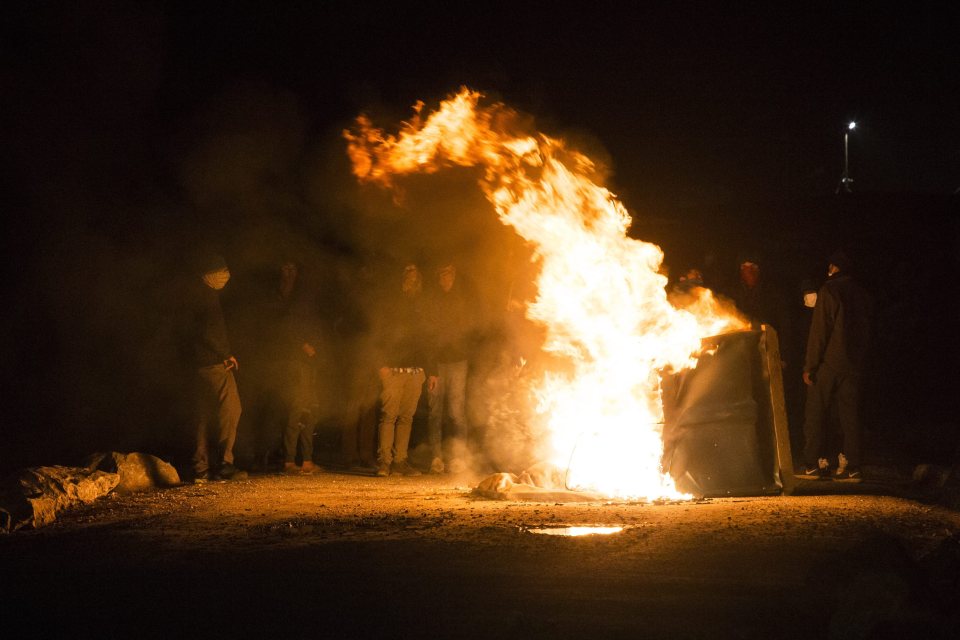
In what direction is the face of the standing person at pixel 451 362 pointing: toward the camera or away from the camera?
toward the camera

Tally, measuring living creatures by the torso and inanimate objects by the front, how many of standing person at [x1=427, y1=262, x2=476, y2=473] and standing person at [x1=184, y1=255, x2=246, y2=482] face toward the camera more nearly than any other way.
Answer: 1

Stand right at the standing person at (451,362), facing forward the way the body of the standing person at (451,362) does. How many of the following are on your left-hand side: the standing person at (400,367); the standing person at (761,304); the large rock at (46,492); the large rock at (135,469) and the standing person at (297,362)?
1

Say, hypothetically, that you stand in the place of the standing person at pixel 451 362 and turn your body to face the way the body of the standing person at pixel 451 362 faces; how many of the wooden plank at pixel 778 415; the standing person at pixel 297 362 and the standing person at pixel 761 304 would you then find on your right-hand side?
1

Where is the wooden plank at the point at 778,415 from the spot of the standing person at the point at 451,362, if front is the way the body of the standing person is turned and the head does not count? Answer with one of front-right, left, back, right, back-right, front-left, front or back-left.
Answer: front-left

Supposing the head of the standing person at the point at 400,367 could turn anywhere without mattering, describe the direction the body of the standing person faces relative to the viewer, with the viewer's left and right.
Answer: facing the viewer and to the right of the viewer

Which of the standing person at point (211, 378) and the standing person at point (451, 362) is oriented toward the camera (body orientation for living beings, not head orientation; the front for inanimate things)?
the standing person at point (451, 362)

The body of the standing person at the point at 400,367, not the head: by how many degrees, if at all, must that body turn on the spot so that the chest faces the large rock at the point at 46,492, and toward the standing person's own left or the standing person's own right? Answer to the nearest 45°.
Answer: approximately 90° to the standing person's own right

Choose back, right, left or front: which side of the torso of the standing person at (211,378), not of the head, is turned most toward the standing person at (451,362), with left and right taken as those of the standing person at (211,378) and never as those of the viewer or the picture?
front

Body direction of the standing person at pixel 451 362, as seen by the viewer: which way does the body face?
toward the camera

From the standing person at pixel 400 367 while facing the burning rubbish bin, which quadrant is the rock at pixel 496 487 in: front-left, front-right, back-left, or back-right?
front-right

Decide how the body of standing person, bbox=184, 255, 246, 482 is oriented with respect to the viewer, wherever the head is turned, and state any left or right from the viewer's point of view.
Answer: facing to the right of the viewer

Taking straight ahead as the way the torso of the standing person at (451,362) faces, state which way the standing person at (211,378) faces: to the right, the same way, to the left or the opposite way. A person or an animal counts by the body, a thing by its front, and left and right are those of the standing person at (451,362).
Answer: to the left
